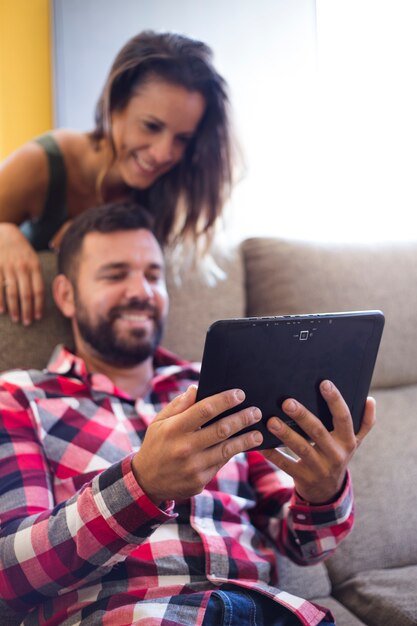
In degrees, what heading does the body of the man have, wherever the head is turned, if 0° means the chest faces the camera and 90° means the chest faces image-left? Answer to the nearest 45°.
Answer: approximately 315°

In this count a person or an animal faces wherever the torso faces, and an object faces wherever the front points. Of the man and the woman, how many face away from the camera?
0

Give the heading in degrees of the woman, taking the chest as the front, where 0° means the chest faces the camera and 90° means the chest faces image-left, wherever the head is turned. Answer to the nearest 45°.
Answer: approximately 315°

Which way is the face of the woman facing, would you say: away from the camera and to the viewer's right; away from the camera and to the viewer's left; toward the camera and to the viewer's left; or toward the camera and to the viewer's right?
toward the camera and to the viewer's right

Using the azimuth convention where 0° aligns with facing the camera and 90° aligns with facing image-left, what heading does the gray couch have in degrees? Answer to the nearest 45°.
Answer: approximately 0°

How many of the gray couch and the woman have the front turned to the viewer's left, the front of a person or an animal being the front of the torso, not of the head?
0
